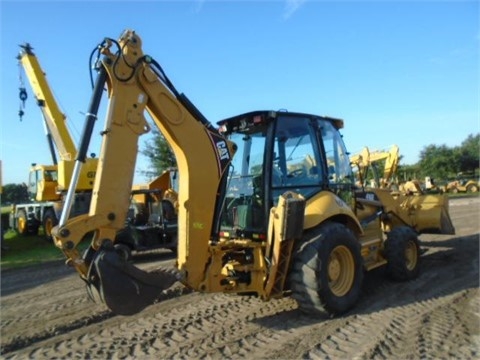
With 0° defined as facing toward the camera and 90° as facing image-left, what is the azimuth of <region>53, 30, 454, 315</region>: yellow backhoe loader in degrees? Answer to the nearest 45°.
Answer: approximately 225°

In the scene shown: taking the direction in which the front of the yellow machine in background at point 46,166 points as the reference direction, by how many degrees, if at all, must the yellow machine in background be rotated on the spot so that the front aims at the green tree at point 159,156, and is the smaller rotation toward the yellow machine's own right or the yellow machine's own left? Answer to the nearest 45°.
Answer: approximately 180°

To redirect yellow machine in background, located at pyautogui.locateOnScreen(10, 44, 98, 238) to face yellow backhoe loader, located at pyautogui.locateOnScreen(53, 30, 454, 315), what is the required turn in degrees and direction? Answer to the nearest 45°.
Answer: approximately 45° to its left

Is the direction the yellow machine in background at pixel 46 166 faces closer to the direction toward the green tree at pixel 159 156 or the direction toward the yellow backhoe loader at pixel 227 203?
the yellow backhoe loader

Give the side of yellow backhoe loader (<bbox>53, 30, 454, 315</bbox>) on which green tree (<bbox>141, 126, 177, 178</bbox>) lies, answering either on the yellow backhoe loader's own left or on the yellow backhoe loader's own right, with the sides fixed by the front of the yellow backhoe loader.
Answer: on the yellow backhoe loader's own left

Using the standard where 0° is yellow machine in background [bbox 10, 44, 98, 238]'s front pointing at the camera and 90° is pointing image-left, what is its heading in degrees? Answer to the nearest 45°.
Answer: approximately 45°

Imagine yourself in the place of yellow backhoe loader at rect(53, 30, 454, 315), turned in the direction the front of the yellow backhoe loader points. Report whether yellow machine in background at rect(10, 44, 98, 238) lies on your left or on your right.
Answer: on your left

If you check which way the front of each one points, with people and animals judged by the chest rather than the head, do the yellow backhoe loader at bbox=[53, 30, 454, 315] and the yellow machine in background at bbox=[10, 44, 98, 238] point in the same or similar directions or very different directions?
very different directions
